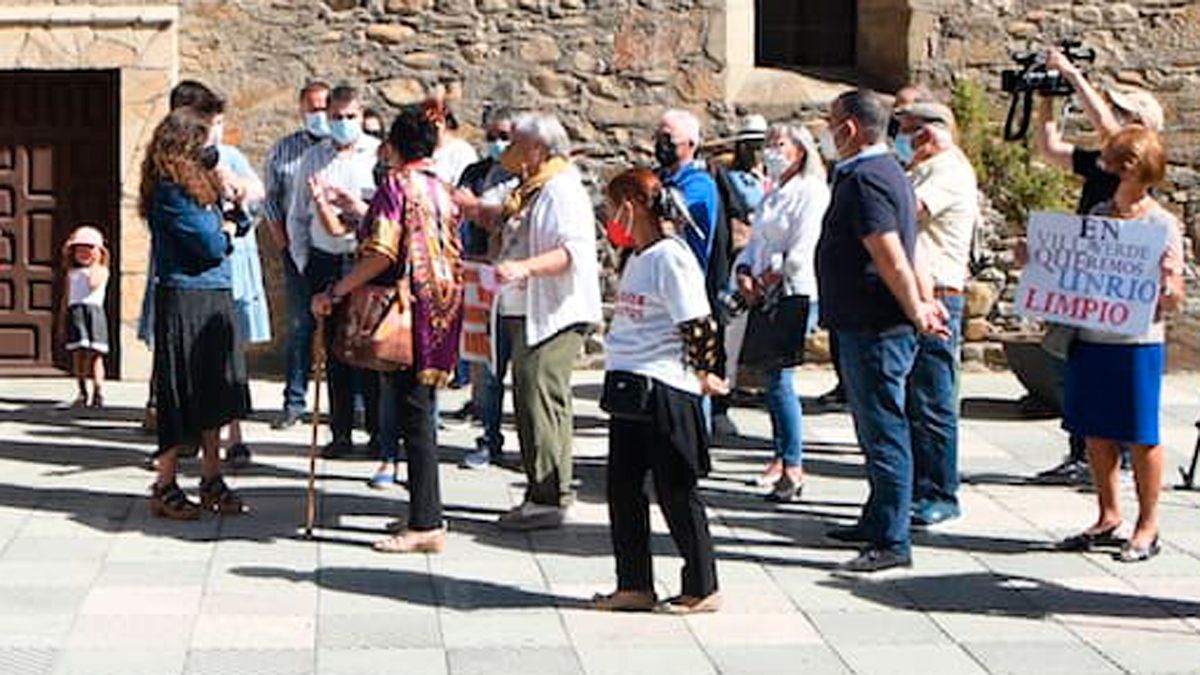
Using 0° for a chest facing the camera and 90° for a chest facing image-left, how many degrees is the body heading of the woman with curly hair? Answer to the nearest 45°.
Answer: approximately 270°

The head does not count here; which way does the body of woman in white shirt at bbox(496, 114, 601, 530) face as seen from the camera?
to the viewer's left

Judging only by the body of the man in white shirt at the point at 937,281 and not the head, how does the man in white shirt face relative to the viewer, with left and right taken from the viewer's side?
facing to the left of the viewer

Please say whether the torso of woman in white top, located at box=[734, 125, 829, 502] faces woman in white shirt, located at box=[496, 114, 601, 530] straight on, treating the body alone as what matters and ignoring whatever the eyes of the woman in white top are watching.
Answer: yes

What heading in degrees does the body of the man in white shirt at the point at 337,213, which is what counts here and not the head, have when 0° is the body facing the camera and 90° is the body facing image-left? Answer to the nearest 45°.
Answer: approximately 0°

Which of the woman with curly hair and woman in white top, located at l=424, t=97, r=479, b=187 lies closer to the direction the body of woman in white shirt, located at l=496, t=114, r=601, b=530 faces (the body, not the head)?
the woman with curly hair

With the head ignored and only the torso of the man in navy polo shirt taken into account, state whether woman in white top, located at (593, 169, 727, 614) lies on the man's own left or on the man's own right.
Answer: on the man's own left
